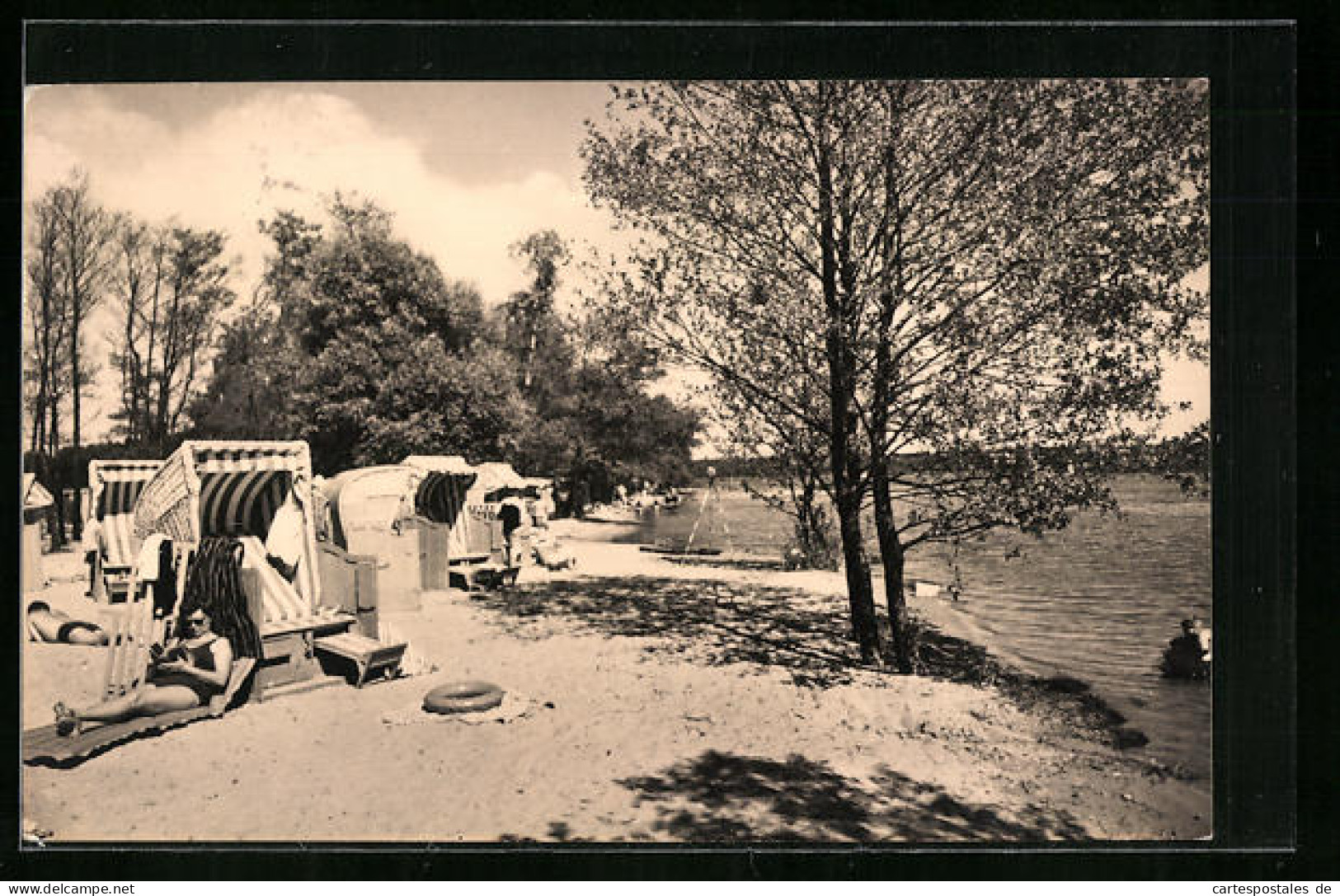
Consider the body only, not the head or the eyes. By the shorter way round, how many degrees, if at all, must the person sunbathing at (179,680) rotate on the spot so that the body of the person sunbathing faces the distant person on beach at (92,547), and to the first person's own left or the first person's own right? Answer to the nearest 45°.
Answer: approximately 90° to the first person's own right

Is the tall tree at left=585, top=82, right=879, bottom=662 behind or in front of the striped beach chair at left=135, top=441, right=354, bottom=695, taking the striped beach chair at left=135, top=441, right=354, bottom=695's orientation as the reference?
in front

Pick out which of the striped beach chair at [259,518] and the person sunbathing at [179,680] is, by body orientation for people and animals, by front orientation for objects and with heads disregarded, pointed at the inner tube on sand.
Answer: the striped beach chair

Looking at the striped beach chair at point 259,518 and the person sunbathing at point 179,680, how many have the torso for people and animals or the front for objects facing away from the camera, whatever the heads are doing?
0

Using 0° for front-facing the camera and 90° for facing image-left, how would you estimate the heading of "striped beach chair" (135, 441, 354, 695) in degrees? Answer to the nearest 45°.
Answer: approximately 315°

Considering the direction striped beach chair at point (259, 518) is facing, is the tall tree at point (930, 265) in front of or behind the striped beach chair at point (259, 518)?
in front

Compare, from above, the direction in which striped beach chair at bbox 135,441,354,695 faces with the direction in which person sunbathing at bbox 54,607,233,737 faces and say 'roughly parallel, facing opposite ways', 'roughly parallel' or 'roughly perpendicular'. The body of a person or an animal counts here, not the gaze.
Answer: roughly perpendicular

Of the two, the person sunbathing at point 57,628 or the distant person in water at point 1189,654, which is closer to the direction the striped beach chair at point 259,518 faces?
the distant person in water

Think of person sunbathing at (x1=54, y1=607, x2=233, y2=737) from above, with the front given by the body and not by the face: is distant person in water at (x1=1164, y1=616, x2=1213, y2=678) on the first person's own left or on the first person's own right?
on the first person's own left

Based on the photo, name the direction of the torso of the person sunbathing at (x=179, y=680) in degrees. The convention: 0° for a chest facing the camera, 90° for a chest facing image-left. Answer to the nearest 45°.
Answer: approximately 45°

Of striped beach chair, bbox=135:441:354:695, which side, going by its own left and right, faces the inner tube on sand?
front
